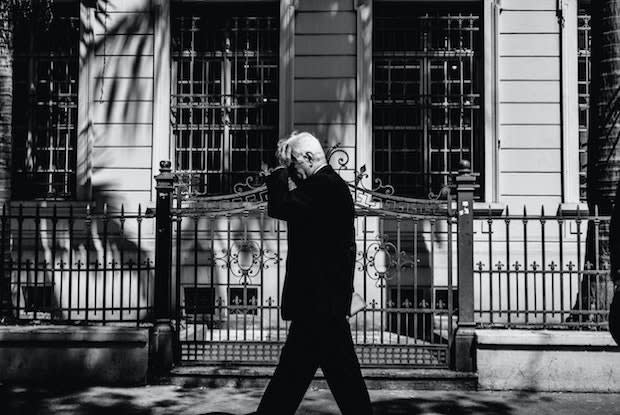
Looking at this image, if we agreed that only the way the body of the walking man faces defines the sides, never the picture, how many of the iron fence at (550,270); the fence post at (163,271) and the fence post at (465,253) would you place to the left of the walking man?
0

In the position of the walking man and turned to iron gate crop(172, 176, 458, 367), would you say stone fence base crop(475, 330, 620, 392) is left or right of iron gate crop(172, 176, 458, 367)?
right

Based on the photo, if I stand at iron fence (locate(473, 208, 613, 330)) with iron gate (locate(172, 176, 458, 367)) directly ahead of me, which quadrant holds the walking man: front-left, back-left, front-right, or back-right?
front-left

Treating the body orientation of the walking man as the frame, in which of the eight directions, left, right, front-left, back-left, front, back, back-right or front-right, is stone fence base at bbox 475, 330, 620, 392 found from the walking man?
back-right

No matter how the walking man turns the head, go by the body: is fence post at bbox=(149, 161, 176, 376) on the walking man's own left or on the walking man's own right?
on the walking man's own right

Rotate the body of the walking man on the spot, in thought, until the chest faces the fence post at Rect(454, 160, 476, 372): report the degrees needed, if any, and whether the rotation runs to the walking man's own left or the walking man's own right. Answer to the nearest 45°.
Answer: approximately 135° to the walking man's own right

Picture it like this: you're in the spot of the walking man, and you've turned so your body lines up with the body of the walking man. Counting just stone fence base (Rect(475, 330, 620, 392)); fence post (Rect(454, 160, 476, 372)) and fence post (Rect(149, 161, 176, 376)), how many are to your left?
0

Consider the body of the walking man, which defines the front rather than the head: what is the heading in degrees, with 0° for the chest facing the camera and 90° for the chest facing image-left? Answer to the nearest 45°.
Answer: approximately 90°

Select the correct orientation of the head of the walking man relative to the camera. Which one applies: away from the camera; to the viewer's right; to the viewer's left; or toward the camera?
to the viewer's left

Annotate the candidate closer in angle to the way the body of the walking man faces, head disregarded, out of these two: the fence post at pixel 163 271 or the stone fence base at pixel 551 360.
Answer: the fence post

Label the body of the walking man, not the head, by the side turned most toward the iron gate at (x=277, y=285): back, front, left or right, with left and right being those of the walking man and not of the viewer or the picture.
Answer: right

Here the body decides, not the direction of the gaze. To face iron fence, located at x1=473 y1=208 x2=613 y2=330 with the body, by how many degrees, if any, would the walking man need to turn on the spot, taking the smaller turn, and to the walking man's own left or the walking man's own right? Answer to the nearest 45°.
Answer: approximately 135° to the walking man's own right
